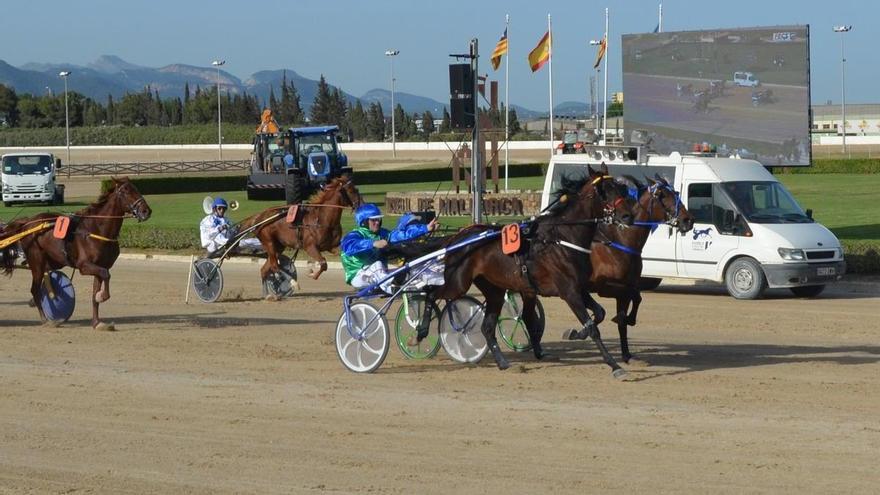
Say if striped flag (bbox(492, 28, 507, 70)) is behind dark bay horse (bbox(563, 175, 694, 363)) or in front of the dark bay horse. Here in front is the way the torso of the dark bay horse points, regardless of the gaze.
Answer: behind

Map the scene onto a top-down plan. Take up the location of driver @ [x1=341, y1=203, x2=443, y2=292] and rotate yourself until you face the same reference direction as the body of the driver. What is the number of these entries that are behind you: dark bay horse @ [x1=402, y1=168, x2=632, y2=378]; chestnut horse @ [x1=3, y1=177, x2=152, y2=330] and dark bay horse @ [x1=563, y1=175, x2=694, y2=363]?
1

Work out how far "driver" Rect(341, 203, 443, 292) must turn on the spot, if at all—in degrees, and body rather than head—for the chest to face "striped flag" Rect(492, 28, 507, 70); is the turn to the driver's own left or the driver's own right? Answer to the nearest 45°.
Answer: approximately 135° to the driver's own left

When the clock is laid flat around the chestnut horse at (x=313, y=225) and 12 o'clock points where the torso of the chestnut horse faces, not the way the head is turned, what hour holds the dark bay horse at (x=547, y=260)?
The dark bay horse is roughly at 1 o'clock from the chestnut horse.

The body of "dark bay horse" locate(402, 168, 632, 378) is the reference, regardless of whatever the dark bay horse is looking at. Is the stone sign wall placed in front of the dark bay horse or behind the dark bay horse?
behind

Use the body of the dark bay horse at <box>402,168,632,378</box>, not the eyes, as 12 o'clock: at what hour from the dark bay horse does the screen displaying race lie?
The screen displaying race is roughly at 8 o'clock from the dark bay horse.

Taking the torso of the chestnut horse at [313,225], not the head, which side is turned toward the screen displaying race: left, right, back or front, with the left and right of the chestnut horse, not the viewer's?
left

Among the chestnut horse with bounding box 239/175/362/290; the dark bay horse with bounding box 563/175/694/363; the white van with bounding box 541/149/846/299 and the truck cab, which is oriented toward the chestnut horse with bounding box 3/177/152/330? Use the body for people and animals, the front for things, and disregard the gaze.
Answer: the truck cab

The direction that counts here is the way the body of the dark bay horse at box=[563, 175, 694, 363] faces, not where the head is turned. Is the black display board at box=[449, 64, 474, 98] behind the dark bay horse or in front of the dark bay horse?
behind

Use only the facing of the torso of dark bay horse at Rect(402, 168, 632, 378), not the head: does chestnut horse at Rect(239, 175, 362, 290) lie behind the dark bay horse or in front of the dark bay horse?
behind
